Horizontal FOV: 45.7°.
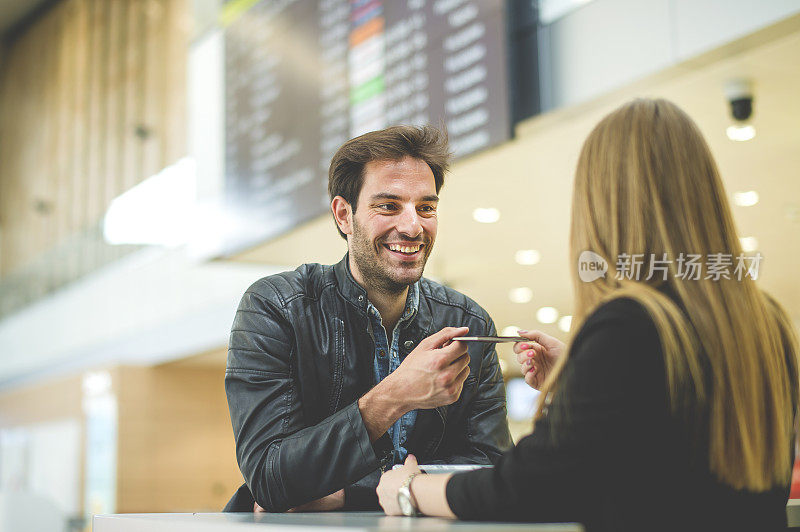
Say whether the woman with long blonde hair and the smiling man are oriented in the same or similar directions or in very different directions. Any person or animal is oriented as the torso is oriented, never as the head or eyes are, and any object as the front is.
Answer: very different directions

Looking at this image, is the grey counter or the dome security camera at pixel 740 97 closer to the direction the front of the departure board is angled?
the grey counter

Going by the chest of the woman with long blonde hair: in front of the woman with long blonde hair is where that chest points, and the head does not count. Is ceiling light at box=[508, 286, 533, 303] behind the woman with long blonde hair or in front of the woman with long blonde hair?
in front

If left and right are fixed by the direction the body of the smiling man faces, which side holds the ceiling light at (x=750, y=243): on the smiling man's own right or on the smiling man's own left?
on the smiling man's own left

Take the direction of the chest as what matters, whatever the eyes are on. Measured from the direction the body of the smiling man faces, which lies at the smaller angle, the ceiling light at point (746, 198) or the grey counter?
the grey counter

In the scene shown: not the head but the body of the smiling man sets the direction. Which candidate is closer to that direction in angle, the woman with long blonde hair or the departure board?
the woman with long blonde hair

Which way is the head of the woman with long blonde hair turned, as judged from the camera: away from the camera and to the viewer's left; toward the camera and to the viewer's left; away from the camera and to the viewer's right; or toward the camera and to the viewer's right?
away from the camera and to the viewer's left

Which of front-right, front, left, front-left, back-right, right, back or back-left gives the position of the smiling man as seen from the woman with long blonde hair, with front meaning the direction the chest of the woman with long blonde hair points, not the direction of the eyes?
front

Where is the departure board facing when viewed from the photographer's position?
facing the viewer and to the left of the viewer

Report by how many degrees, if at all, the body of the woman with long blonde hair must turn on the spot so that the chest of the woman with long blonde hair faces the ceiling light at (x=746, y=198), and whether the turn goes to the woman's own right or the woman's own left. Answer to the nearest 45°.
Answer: approximately 45° to the woman's own right

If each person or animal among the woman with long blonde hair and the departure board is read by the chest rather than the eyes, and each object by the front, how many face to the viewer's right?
0

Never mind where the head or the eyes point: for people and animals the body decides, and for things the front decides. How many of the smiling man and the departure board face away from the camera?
0

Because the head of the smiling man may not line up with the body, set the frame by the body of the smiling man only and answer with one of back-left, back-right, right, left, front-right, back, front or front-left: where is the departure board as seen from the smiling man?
back-left

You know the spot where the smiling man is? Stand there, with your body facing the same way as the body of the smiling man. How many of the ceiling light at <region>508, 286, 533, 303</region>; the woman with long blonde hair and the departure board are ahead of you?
1

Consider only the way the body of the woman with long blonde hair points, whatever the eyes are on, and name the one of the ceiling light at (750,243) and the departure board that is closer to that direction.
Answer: the departure board

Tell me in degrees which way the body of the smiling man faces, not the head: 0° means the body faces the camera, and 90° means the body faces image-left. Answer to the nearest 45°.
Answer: approximately 315°

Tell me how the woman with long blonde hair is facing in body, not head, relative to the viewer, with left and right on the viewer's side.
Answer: facing away from the viewer and to the left of the viewer

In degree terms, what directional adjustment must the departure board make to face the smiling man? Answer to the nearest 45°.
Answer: approximately 45° to its left

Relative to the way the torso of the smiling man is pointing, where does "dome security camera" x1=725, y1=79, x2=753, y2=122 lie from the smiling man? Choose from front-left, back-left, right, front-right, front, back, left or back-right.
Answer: left

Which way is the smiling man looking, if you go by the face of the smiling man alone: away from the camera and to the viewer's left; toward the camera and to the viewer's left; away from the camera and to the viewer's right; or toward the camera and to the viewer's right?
toward the camera and to the viewer's right
